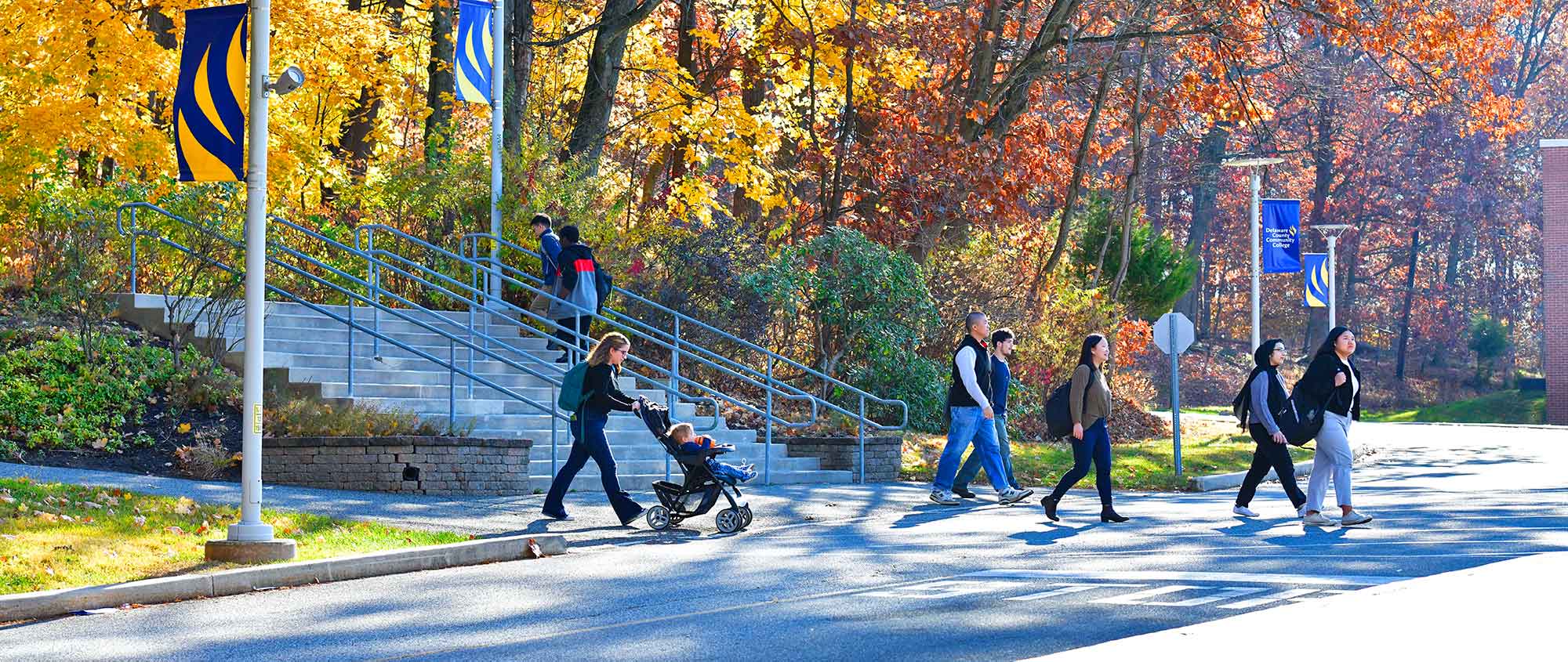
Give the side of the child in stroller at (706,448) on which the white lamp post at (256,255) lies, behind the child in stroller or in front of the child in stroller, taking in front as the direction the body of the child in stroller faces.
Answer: behind

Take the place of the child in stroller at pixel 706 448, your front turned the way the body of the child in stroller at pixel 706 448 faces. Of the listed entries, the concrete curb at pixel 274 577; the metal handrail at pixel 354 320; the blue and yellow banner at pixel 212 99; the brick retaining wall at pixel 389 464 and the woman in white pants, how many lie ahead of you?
1

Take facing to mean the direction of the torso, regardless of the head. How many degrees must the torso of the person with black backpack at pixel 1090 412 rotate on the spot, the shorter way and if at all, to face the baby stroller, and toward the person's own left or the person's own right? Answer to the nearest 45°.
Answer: approximately 180°

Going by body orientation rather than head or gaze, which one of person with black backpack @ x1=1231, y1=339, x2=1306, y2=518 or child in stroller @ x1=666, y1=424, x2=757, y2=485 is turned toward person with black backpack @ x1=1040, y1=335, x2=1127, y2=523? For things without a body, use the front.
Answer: the child in stroller

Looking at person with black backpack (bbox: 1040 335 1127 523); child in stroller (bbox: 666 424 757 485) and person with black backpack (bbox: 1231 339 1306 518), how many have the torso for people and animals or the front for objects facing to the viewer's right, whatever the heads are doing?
3

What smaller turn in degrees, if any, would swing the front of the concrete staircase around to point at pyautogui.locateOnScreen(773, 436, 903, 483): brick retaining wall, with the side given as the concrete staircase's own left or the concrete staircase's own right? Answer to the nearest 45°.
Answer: approximately 45° to the concrete staircase's own left

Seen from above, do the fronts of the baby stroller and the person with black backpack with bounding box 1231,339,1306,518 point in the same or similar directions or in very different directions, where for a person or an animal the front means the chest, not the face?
same or similar directions

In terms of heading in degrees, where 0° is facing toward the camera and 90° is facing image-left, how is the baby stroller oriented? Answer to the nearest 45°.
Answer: approximately 270°

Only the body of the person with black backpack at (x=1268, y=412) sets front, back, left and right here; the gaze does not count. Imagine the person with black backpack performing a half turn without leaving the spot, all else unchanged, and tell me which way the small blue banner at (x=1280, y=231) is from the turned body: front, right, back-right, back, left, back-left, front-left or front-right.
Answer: right

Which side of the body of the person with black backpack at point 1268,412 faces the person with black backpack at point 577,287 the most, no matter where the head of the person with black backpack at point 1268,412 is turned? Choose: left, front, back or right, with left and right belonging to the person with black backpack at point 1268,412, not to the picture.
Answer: back

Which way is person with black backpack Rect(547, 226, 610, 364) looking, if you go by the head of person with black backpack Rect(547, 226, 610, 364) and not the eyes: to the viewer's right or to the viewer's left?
to the viewer's left

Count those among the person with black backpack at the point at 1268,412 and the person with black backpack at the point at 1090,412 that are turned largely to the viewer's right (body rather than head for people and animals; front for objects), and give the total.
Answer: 2

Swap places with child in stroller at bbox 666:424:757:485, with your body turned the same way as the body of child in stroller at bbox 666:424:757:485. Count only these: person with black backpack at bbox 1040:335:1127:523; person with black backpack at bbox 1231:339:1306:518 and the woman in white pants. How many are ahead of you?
3
